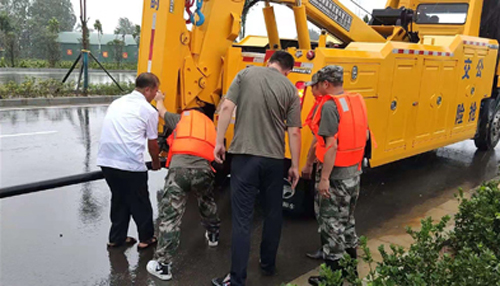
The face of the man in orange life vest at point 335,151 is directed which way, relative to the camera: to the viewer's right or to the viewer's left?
to the viewer's left

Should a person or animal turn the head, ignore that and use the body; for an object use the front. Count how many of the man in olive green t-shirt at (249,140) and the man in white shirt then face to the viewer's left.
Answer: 0

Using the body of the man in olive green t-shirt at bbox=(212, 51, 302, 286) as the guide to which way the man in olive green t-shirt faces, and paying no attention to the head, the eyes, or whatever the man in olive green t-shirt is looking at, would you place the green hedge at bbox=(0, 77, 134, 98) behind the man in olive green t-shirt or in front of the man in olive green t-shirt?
in front

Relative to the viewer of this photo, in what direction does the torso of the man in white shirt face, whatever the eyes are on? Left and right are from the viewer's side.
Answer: facing away from the viewer and to the right of the viewer

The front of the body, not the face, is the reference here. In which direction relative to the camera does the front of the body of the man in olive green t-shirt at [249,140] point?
away from the camera

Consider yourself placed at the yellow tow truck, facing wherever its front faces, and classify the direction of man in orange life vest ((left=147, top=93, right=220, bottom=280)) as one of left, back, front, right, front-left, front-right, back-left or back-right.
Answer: back

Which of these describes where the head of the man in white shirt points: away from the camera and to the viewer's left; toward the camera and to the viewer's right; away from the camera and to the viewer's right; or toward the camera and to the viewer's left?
away from the camera and to the viewer's right

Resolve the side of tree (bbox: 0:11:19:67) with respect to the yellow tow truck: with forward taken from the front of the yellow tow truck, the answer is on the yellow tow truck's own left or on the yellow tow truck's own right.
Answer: on the yellow tow truck's own left

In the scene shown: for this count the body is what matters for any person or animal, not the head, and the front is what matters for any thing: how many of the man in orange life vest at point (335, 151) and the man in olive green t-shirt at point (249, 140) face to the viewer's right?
0

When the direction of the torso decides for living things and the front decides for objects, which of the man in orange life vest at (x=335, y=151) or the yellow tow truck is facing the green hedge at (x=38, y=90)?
the man in orange life vest

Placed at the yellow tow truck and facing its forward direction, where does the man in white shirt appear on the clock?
The man in white shirt is roughly at 6 o'clock from the yellow tow truck.

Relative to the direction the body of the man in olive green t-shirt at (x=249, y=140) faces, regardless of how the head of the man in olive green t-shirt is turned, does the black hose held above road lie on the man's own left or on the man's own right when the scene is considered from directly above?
on the man's own left
